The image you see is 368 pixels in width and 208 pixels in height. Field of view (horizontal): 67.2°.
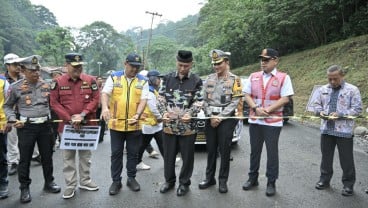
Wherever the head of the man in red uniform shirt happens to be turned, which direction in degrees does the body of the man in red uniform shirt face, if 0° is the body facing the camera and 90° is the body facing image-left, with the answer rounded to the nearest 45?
approximately 0°

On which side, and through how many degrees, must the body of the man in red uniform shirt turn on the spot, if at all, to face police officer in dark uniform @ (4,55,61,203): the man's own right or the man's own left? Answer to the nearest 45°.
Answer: approximately 90° to the man's own right

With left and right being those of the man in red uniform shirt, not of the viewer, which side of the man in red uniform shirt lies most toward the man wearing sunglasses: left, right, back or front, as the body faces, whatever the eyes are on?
left
